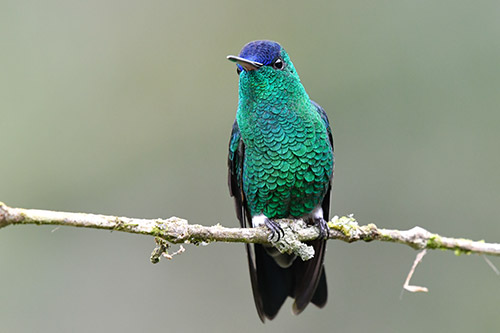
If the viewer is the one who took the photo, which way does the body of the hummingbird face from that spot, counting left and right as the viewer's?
facing the viewer
